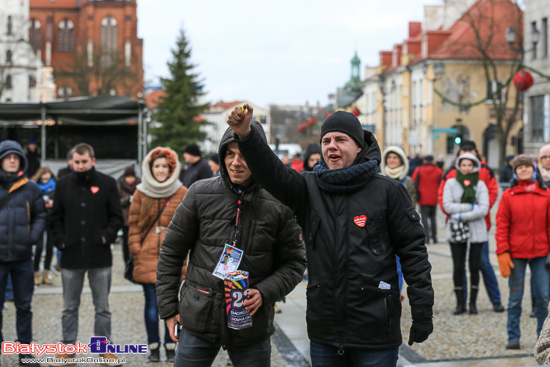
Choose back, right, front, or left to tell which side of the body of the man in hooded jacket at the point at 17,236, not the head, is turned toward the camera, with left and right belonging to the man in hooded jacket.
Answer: front

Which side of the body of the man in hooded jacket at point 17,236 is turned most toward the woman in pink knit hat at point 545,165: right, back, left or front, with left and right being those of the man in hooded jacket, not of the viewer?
left

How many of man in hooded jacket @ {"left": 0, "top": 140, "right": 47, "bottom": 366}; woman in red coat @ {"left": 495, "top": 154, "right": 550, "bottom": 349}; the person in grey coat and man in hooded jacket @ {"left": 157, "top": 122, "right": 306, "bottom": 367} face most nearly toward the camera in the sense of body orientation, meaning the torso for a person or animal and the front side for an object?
4

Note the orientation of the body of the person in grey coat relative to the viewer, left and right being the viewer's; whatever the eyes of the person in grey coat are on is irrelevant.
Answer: facing the viewer

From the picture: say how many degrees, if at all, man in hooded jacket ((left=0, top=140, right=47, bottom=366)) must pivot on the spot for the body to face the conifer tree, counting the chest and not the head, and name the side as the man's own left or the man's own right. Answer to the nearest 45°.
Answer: approximately 180°

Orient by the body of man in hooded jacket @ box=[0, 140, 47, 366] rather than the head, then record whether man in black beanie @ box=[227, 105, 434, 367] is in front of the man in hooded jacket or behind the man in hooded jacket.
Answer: in front

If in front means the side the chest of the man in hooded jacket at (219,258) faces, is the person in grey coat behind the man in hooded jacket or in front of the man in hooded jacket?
behind

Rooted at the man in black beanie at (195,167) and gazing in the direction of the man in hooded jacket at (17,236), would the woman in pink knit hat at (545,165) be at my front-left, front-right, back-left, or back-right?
front-left

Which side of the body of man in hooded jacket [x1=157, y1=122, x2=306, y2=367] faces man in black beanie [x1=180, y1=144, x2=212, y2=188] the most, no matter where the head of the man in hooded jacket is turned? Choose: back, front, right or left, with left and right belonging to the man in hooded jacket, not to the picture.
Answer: back

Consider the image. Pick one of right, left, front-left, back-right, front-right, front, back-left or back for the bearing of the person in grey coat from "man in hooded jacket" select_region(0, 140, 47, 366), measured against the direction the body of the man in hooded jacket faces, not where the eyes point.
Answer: left

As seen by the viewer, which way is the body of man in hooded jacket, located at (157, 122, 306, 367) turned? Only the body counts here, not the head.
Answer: toward the camera

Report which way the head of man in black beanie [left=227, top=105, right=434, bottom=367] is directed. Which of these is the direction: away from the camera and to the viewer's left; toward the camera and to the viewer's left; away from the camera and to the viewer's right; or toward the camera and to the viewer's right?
toward the camera and to the viewer's left

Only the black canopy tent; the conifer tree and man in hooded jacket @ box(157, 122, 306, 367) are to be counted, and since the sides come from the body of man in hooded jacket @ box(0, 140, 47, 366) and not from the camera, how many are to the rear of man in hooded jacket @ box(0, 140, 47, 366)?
2

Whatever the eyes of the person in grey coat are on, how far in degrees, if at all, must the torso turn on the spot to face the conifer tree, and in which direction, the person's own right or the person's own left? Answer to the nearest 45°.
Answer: approximately 135° to the person's own right

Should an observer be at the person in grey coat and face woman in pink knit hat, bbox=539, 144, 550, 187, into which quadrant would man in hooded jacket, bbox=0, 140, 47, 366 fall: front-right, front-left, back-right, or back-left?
back-right
